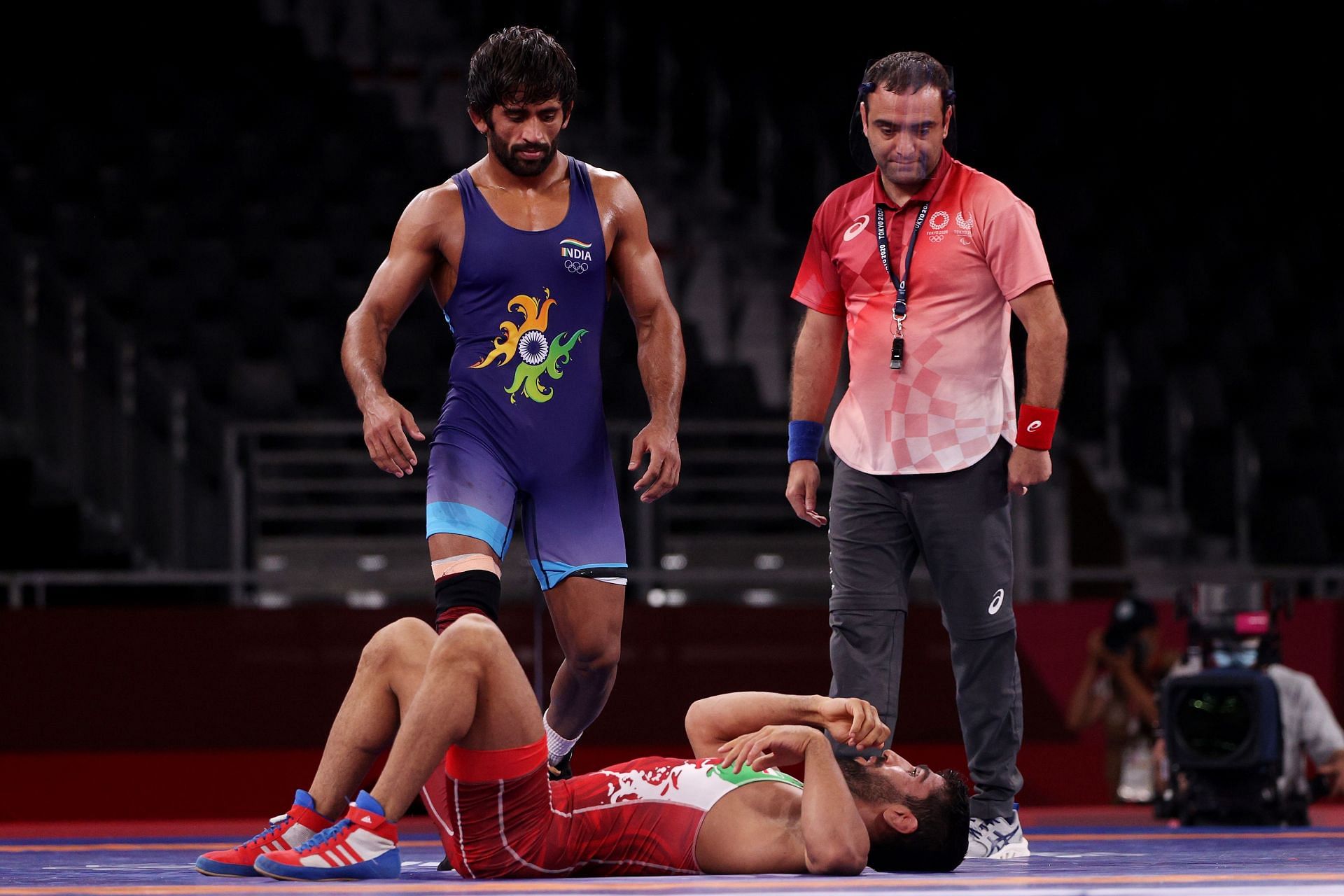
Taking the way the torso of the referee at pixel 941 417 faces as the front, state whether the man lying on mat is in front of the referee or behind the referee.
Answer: in front

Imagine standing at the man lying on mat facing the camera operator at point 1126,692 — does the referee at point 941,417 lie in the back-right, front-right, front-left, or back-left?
front-right

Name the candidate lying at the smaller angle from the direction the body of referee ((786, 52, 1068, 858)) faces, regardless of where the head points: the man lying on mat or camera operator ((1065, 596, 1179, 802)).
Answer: the man lying on mat

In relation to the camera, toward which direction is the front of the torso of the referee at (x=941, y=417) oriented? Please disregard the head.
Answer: toward the camera

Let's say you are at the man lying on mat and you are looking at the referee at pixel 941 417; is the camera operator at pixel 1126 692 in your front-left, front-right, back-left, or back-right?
front-left

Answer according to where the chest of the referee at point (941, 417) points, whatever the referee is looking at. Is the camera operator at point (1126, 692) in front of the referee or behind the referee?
behind
